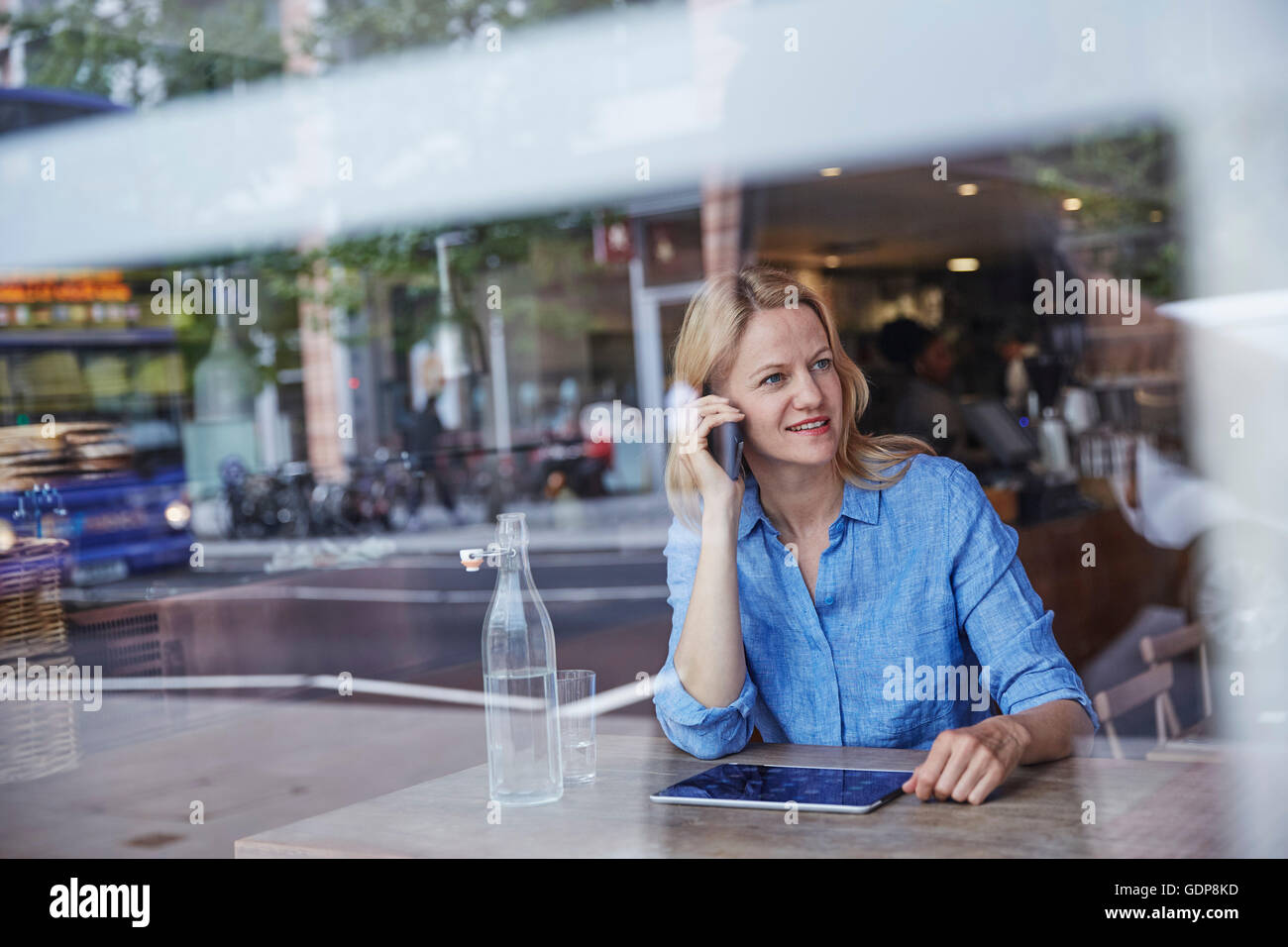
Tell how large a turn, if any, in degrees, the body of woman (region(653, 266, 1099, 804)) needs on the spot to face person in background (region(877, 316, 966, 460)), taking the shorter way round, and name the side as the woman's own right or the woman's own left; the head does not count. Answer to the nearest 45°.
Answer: approximately 180°

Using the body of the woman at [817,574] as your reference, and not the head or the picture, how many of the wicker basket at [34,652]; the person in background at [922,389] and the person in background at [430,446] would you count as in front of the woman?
0

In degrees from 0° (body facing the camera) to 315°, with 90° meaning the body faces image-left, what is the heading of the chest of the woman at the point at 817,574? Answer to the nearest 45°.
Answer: approximately 0°

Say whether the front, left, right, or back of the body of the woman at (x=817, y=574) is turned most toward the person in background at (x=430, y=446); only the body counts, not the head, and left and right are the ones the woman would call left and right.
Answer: back

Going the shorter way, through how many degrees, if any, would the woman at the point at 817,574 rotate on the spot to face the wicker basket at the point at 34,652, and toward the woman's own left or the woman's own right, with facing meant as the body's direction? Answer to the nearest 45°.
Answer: approximately 135° to the woman's own right
